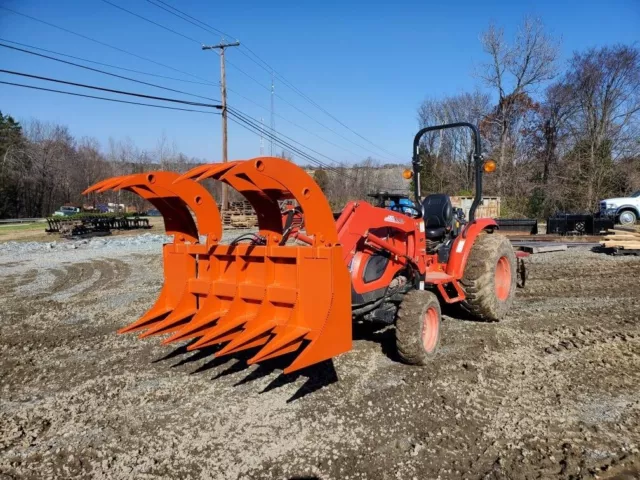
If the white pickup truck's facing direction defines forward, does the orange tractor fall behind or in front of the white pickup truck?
in front

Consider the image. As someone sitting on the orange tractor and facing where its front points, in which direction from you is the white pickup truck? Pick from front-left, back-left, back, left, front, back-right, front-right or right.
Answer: back

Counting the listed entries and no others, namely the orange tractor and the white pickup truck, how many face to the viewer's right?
0

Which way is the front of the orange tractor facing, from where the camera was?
facing the viewer and to the left of the viewer
